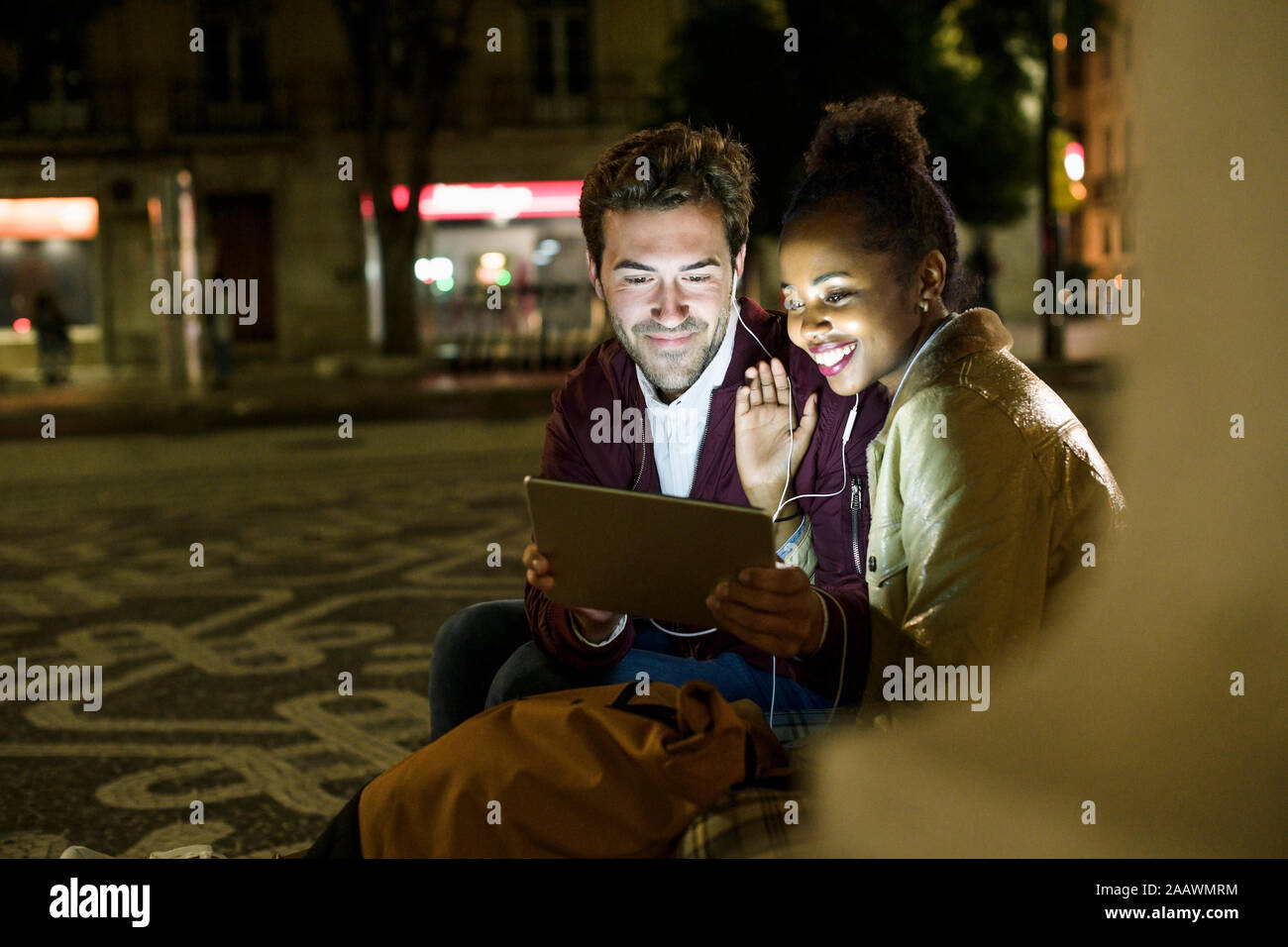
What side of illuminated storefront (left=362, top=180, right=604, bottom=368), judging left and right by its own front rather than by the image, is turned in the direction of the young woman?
front

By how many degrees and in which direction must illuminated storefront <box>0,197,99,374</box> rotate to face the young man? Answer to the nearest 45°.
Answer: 0° — it already faces them

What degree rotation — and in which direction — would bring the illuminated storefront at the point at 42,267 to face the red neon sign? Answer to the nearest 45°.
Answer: approximately 90° to its left

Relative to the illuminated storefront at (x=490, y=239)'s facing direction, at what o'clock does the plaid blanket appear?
The plaid blanket is roughly at 12 o'clock from the illuminated storefront.

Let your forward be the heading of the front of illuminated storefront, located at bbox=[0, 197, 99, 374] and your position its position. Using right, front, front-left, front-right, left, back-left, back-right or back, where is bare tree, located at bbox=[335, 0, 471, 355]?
front-left

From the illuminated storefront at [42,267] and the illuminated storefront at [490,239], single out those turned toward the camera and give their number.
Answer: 2

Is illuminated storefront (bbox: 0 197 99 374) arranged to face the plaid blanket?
yes

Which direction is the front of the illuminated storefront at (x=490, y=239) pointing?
toward the camera

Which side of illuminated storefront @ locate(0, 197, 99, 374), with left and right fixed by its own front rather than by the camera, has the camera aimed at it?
front

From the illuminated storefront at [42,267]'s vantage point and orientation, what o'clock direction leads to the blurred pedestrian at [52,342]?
The blurred pedestrian is roughly at 12 o'clock from the illuminated storefront.

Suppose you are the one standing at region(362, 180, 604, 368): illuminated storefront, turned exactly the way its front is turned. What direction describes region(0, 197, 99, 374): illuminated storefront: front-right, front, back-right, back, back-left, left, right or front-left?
right

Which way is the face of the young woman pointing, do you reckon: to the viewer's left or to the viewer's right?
to the viewer's left

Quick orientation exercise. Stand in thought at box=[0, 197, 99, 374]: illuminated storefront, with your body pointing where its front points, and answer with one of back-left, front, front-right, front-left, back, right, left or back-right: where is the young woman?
front
